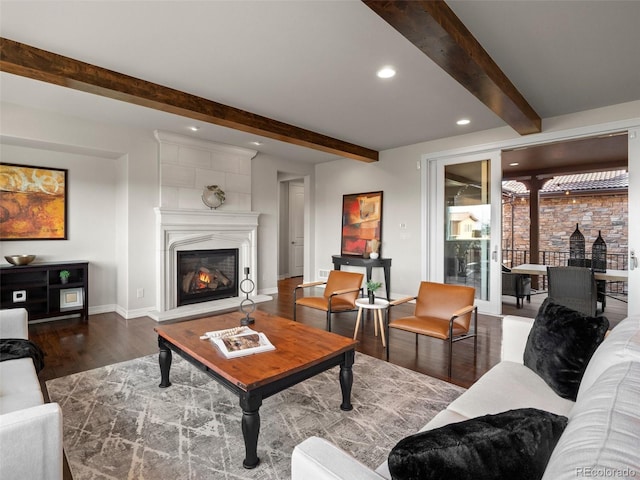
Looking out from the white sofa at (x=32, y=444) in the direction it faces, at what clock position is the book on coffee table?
The book on coffee table is roughly at 11 o'clock from the white sofa.

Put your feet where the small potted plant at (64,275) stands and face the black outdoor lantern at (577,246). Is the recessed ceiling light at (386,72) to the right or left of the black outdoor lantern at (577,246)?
right

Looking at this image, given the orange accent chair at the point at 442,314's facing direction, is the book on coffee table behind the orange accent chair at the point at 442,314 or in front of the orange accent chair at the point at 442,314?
in front

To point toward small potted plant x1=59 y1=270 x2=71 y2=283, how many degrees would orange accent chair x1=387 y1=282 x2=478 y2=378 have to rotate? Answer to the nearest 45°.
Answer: approximately 45° to its right

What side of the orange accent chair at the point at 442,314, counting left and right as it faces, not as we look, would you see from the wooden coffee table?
front

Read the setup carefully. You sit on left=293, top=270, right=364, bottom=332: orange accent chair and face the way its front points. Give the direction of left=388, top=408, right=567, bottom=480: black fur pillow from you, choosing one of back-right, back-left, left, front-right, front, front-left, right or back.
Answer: front-left

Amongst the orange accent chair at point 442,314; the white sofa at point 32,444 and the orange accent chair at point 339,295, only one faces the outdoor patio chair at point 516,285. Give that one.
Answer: the white sofa

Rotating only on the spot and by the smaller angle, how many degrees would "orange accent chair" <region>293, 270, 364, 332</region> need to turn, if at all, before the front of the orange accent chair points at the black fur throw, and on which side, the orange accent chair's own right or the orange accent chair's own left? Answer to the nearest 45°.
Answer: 0° — it already faces it

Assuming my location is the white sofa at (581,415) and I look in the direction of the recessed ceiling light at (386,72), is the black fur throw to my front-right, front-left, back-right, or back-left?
front-left

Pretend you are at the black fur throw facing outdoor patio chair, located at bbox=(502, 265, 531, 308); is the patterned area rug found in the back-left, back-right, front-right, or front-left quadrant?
front-right

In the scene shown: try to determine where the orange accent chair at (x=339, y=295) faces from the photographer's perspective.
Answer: facing the viewer and to the left of the viewer

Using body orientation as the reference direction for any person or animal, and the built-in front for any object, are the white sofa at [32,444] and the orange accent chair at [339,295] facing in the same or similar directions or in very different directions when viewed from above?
very different directions

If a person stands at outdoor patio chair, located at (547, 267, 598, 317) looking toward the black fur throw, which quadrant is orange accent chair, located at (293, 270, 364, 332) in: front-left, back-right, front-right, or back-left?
front-right

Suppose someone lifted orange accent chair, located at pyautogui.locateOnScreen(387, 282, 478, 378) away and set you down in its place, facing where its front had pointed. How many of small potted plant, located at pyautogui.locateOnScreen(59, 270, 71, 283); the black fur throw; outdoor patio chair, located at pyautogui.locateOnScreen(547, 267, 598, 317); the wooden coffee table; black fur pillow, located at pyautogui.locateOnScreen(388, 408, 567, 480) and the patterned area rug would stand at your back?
1

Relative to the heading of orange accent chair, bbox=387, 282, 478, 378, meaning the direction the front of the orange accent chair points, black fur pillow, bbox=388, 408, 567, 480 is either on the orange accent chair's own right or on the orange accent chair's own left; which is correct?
on the orange accent chair's own left

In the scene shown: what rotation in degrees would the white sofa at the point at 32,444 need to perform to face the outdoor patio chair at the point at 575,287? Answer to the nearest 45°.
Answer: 0° — it already faces it

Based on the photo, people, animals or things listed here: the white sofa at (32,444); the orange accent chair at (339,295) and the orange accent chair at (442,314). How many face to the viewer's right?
1

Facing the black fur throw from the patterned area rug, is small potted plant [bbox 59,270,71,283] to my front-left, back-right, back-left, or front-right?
front-right

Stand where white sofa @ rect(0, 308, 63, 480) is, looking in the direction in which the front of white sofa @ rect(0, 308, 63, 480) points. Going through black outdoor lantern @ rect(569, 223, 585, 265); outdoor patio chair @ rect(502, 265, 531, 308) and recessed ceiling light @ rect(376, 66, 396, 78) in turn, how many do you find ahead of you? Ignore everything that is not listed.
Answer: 3

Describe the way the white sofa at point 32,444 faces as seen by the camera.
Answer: facing to the right of the viewer

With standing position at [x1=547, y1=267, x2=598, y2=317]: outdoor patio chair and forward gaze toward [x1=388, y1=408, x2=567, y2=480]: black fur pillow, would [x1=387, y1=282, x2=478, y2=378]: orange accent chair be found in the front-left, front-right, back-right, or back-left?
front-right
